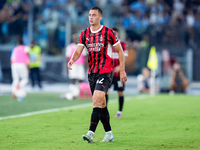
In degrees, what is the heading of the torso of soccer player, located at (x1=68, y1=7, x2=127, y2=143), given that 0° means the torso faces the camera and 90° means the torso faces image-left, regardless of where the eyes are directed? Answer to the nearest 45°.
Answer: approximately 45°
